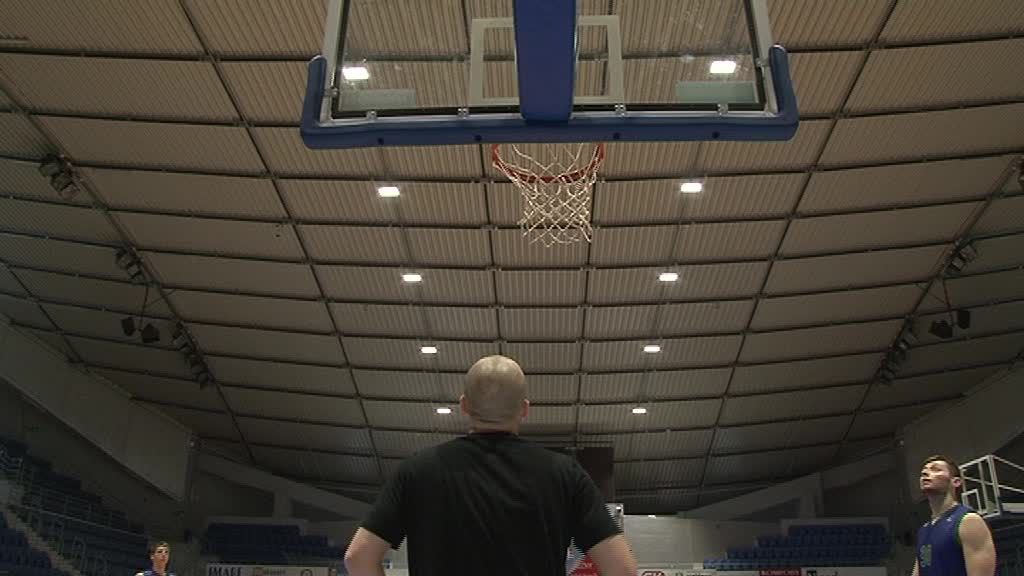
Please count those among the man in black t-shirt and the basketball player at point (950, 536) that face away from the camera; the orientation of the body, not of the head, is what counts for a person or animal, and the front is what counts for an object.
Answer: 1

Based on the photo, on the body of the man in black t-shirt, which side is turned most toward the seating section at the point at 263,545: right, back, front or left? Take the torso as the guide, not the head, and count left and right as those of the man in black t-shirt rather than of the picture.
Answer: front

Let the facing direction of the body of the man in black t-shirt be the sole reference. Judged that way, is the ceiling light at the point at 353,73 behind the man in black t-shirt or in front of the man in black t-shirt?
in front

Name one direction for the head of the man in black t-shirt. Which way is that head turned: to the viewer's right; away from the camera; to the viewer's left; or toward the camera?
away from the camera

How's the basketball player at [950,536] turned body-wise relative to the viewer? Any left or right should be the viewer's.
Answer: facing the viewer and to the left of the viewer

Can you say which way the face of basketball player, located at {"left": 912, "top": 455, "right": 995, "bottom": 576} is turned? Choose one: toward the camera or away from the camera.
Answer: toward the camera

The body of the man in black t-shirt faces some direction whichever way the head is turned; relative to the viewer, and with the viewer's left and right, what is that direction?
facing away from the viewer

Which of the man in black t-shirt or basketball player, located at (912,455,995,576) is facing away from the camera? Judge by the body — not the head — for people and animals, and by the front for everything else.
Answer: the man in black t-shirt

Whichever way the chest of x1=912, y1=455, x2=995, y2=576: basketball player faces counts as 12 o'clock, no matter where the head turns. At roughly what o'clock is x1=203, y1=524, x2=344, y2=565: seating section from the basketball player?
The seating section is roughly at 3 o'clock from the basketball player.

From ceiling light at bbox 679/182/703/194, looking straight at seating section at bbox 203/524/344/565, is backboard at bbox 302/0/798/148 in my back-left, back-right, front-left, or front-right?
back-left
